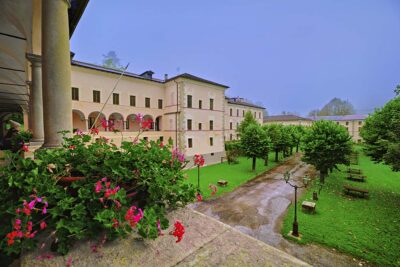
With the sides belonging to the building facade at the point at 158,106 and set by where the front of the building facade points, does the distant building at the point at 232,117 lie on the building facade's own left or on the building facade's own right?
on the building facade's own left

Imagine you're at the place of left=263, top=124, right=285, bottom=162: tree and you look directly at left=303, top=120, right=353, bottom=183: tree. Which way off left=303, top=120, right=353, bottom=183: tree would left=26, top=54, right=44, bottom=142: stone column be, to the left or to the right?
right

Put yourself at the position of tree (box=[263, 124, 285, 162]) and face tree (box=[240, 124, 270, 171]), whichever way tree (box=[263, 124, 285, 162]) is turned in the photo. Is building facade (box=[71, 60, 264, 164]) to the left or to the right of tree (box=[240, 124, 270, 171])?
right

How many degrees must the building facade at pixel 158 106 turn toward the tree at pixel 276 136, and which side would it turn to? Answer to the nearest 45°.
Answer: approximately 45° to its left

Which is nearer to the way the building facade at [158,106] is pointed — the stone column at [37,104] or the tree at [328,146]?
the tree

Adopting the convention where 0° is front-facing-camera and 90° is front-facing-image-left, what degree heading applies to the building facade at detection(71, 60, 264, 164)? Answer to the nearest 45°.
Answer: approximately 315°

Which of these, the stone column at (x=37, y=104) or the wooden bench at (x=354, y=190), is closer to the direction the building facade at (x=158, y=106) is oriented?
the wooden bench

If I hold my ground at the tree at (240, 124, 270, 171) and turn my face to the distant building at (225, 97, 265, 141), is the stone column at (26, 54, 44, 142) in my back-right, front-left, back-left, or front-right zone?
back-left

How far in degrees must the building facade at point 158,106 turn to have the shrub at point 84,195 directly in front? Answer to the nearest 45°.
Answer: approximately 45° to its right

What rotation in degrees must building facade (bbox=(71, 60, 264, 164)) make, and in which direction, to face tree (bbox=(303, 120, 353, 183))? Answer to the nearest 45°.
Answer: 0° — it already faces it

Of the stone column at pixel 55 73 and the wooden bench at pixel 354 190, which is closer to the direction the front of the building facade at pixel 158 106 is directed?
the wooden bench
